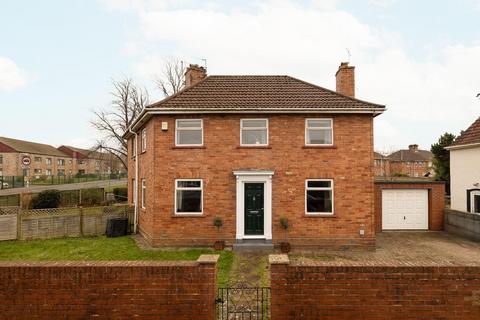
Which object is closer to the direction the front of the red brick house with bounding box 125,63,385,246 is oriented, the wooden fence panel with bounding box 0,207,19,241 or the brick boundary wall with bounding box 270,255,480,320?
the brick boundary wall

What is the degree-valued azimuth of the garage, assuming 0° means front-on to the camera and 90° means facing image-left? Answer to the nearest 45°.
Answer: approximately 0°

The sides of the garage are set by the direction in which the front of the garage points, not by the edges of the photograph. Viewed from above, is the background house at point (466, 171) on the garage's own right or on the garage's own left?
on the garage's own left

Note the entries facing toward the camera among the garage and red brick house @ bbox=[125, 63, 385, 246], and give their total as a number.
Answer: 2

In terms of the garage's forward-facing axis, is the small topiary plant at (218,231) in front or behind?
in front

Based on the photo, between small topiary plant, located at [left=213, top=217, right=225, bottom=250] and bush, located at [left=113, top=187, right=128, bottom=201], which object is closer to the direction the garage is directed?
the small topiary plant

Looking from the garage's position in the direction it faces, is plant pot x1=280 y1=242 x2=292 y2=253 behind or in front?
in front

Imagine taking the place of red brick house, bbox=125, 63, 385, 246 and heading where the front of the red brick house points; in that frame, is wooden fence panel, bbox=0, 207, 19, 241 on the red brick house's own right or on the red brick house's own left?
on the red brick house's own right

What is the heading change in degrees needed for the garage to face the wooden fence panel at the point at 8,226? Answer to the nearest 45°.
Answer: approximately 45° to its right

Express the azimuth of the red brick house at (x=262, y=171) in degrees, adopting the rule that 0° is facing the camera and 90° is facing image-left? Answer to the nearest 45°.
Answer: approximately 0°

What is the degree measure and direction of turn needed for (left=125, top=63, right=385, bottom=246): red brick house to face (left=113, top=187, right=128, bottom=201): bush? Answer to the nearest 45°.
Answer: approximately 135° to its right

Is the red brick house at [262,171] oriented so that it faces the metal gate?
yes
